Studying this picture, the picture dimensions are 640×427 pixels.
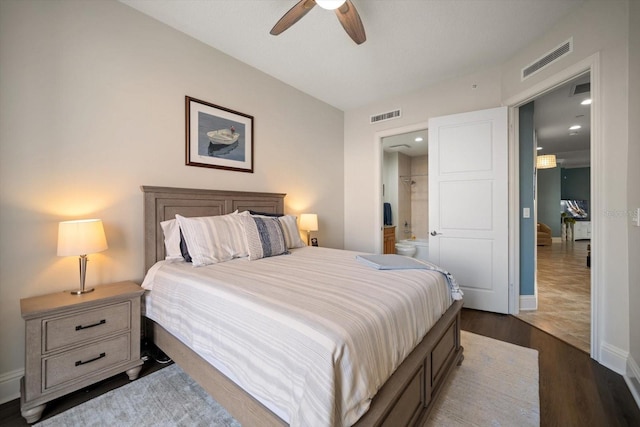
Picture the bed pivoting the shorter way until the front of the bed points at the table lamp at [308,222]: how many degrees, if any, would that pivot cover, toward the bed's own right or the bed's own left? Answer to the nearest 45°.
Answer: approximately 135° to the bed's own left

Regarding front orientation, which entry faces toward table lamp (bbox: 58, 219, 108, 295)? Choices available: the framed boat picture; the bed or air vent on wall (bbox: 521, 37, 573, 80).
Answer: the air vent on wall

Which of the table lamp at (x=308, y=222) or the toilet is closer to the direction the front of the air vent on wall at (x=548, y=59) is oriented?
the table lamp

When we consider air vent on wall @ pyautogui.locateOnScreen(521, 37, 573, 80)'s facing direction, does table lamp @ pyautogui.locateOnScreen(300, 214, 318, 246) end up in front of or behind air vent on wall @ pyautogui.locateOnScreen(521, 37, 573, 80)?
in front

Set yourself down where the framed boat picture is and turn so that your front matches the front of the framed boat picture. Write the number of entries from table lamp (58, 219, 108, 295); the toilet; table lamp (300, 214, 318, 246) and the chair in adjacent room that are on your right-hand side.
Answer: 1

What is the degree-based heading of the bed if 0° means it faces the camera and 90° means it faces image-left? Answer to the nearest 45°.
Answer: approximately 315°

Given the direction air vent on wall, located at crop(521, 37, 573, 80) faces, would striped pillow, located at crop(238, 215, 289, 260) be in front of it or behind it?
in front

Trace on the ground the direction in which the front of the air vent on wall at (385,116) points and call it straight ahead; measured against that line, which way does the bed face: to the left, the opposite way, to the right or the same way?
to the left

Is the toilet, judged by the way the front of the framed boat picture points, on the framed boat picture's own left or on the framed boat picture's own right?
on the framed boat picture's own left

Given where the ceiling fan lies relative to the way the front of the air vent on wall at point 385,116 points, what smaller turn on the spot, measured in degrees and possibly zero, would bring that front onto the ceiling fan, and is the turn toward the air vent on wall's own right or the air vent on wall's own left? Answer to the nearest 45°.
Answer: approximately 45° to the air vent on wall's own left

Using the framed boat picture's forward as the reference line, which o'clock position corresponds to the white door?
The white door is roughly at 11 o'clock from the framed boat picture.

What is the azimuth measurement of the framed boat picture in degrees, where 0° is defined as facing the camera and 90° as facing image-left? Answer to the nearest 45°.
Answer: approximately 315°

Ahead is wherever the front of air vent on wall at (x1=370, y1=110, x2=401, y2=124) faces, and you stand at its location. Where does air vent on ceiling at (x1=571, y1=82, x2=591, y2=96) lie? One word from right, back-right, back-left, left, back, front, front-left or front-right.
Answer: back-left

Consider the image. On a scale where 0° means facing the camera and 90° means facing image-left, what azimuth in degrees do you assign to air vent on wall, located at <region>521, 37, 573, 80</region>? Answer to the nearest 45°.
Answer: approximately 45°
